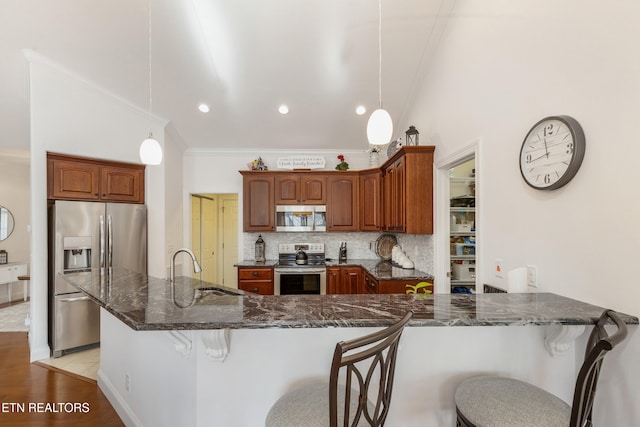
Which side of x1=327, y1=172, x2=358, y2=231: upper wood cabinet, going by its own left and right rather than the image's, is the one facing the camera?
front

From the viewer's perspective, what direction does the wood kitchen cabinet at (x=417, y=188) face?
to the viewer's left

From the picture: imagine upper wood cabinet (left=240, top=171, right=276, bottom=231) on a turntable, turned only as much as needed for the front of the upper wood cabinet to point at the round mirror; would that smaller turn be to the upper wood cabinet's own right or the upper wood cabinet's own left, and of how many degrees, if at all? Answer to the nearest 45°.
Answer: approximately 90° to the upper wood cabinet's own right

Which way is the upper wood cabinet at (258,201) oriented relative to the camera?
toward the camera

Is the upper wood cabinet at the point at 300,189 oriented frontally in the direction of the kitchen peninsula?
yes

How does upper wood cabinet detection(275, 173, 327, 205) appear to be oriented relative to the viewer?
toward the camera

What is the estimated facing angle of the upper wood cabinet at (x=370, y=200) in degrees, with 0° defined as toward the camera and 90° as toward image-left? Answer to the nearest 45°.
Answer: approximately 45°

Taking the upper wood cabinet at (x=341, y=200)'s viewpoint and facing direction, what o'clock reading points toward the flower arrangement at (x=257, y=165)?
The flower arrangement is roughly at 3 o'clock from the upper wood cabinet.

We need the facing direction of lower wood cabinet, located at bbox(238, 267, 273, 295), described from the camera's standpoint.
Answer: facing the viewer

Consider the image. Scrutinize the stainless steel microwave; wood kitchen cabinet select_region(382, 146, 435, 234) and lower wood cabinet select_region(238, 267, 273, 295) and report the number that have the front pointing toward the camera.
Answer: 2

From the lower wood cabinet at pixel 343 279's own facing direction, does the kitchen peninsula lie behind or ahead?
ahead
